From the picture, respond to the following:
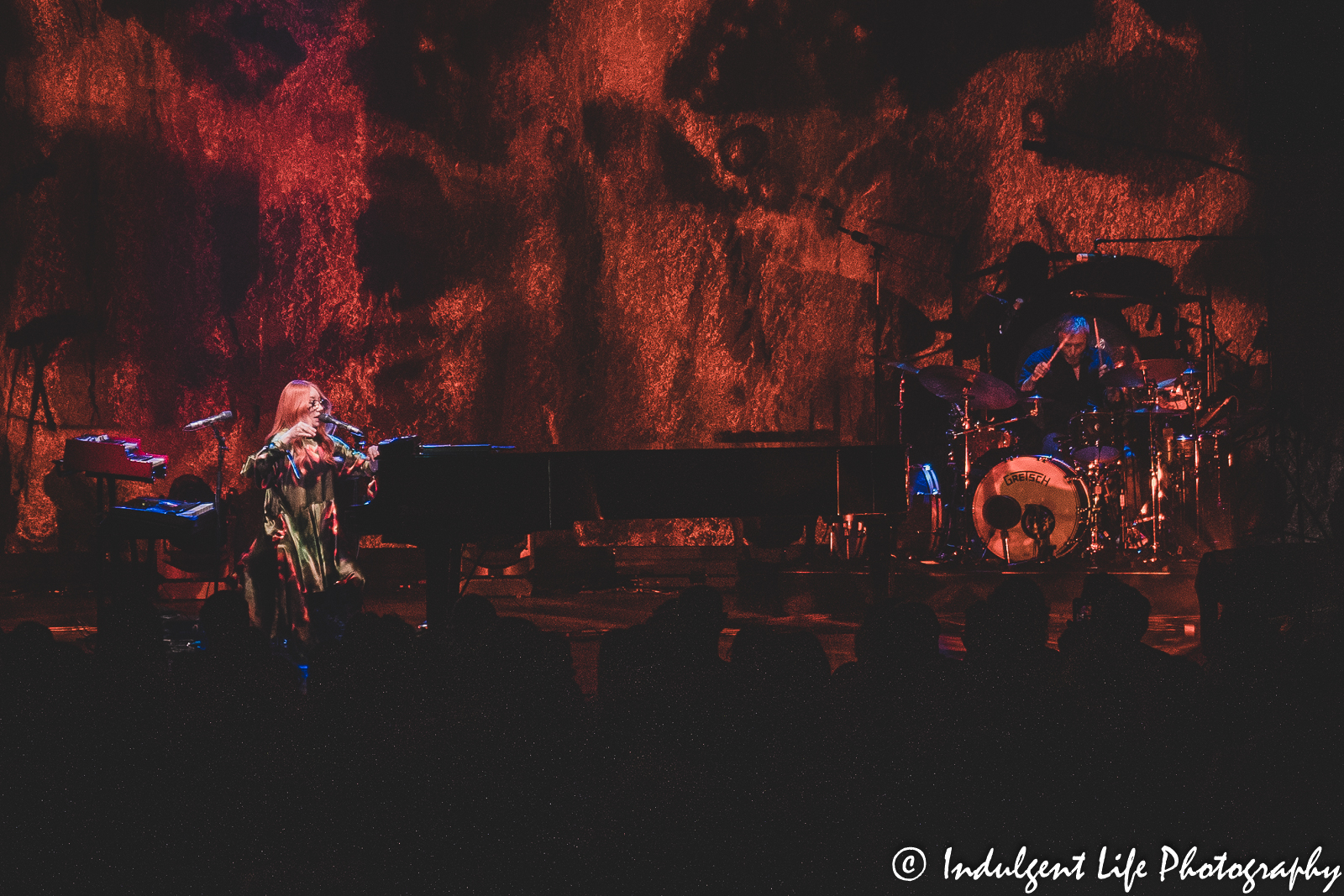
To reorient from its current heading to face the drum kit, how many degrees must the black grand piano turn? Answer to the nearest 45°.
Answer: approximately 135° to its right

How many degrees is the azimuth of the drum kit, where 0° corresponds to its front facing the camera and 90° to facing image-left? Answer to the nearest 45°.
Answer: approximately 0°

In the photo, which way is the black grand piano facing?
to the viewer's left

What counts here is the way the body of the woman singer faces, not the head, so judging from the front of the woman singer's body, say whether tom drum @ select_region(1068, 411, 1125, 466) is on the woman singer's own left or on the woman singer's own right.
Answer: on the woman singer's own left

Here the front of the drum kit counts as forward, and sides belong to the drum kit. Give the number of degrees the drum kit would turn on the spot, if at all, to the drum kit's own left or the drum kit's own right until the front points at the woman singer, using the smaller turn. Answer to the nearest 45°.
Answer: approximately 45° to the drum kit's own right

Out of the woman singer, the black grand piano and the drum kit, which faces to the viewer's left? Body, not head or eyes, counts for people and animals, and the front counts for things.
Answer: the black grand piano

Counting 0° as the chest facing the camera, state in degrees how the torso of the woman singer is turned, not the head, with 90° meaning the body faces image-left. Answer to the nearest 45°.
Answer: approximately 315°
